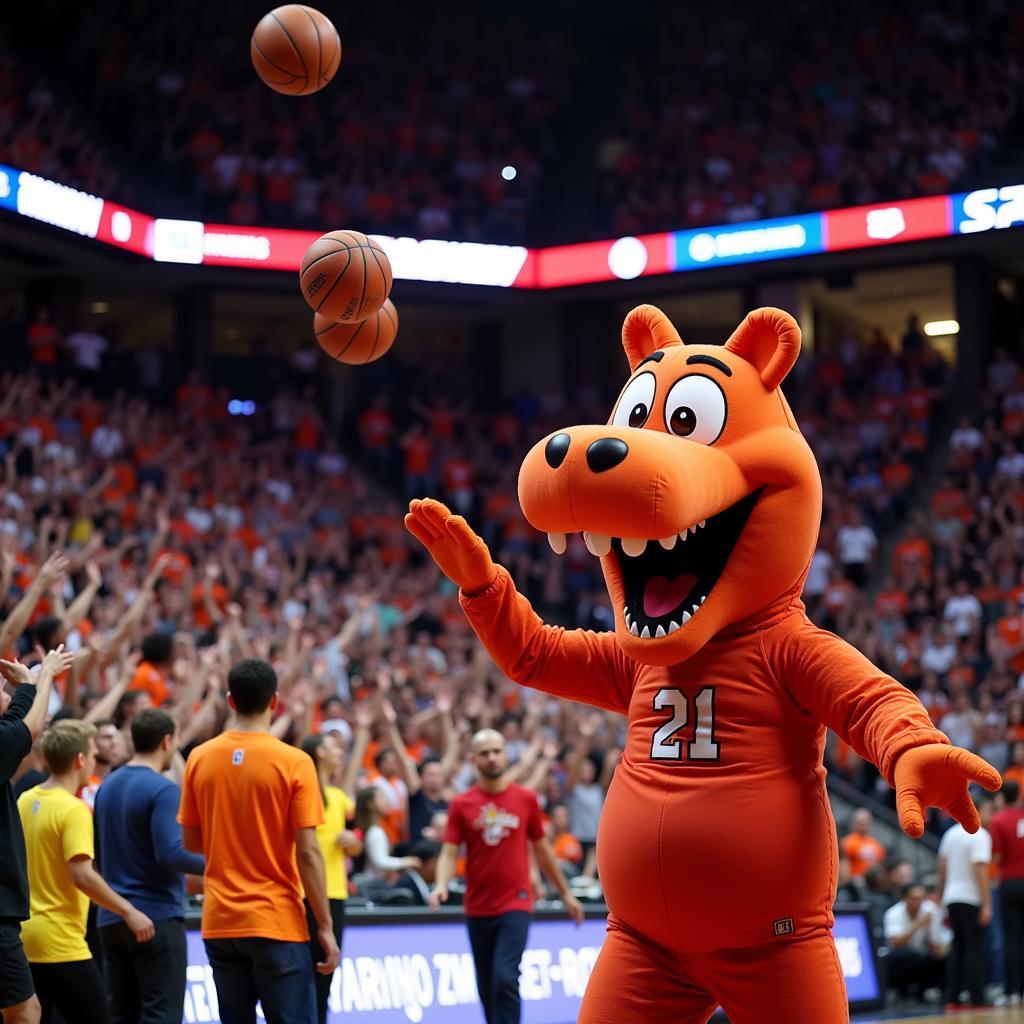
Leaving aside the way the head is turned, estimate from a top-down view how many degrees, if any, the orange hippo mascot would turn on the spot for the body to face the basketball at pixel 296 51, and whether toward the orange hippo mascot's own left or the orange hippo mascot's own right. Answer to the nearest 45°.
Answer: approximately 90° to the orange hippo mascot's own right

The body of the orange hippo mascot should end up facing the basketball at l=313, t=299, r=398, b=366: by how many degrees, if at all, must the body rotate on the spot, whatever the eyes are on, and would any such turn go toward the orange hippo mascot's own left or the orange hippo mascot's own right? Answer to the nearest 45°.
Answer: approximately 90° to the orange hippo mascot's own right

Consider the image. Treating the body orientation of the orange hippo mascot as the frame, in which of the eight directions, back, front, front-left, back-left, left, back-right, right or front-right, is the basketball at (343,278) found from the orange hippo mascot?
right

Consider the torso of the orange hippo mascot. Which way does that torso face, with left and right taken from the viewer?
facing the viewer and to the left of the viewer
